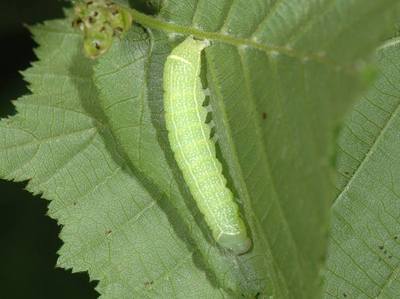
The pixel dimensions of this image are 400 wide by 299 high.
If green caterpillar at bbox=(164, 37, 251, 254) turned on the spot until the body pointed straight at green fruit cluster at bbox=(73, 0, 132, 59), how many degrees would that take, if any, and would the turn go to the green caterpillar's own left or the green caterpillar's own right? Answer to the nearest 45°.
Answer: approximately 90° to the green caterpillar's own right

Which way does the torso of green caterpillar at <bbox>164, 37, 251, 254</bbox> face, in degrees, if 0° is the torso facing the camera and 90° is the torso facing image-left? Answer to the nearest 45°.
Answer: approximately 0°
